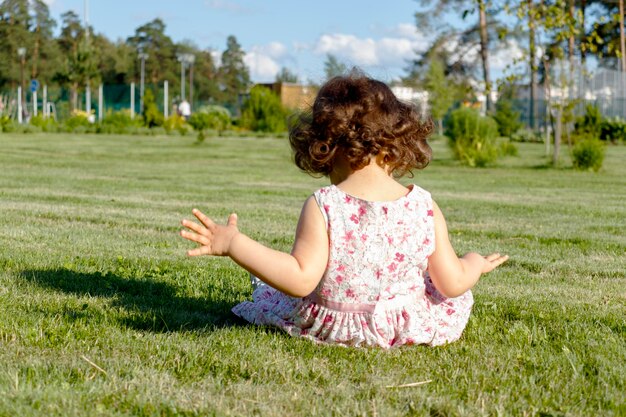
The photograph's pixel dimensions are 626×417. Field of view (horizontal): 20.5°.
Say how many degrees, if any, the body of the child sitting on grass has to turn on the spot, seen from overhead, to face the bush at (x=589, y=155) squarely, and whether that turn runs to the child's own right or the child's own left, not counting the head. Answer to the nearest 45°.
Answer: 0° — they already face it

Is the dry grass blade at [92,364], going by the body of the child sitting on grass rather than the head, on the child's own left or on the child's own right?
on the child's own left

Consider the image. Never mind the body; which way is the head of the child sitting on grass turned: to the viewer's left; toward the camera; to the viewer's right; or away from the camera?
away from the camera

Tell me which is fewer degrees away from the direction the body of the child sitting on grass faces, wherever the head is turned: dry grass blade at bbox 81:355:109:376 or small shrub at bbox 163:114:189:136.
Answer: the small shrub

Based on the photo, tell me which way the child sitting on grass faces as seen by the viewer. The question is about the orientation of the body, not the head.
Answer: away from the camera

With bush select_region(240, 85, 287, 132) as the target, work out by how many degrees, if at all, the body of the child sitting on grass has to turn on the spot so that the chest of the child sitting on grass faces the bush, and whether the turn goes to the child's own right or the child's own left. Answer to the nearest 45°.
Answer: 0° — they already face it
